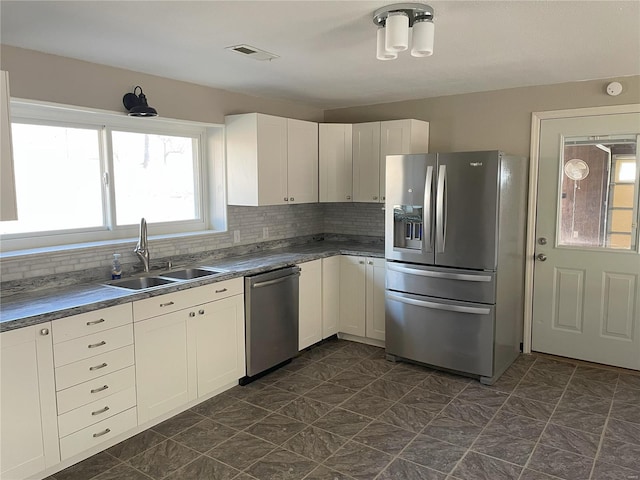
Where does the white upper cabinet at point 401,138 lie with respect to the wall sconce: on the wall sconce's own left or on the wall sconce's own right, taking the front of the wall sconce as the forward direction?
on the wall sconce's own left

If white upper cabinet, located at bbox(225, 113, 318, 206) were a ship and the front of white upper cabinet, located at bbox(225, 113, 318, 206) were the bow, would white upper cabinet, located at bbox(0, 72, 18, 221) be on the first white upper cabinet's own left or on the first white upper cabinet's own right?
on the first white upper cabinet's own right

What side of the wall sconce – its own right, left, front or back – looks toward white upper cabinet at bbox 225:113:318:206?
left

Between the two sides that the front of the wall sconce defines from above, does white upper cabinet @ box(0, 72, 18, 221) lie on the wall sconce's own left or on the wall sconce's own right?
on the wall sconce's own right

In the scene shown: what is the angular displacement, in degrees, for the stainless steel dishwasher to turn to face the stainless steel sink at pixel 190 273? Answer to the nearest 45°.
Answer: approximately 135° to its right
